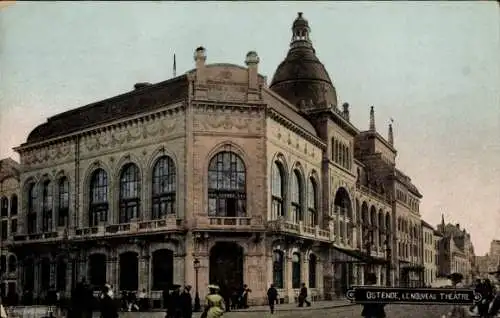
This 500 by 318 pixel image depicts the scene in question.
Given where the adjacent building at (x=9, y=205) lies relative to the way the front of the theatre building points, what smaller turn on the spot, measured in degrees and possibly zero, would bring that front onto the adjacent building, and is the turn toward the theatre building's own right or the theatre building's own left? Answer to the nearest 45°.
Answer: approximately 90° to the theatre building's own right

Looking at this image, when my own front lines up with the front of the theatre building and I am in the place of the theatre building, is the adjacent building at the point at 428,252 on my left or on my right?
on my left

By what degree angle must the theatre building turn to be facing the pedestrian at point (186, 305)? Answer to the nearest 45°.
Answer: approximately 45° to its right

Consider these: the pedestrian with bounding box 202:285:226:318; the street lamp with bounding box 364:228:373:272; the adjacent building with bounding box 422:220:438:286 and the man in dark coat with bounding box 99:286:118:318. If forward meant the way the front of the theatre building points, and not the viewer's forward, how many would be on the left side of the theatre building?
2

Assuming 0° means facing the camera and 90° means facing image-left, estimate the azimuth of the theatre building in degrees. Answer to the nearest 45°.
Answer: approximately 315°

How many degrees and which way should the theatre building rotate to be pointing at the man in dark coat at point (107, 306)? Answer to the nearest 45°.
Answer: approximately 45° to its right
